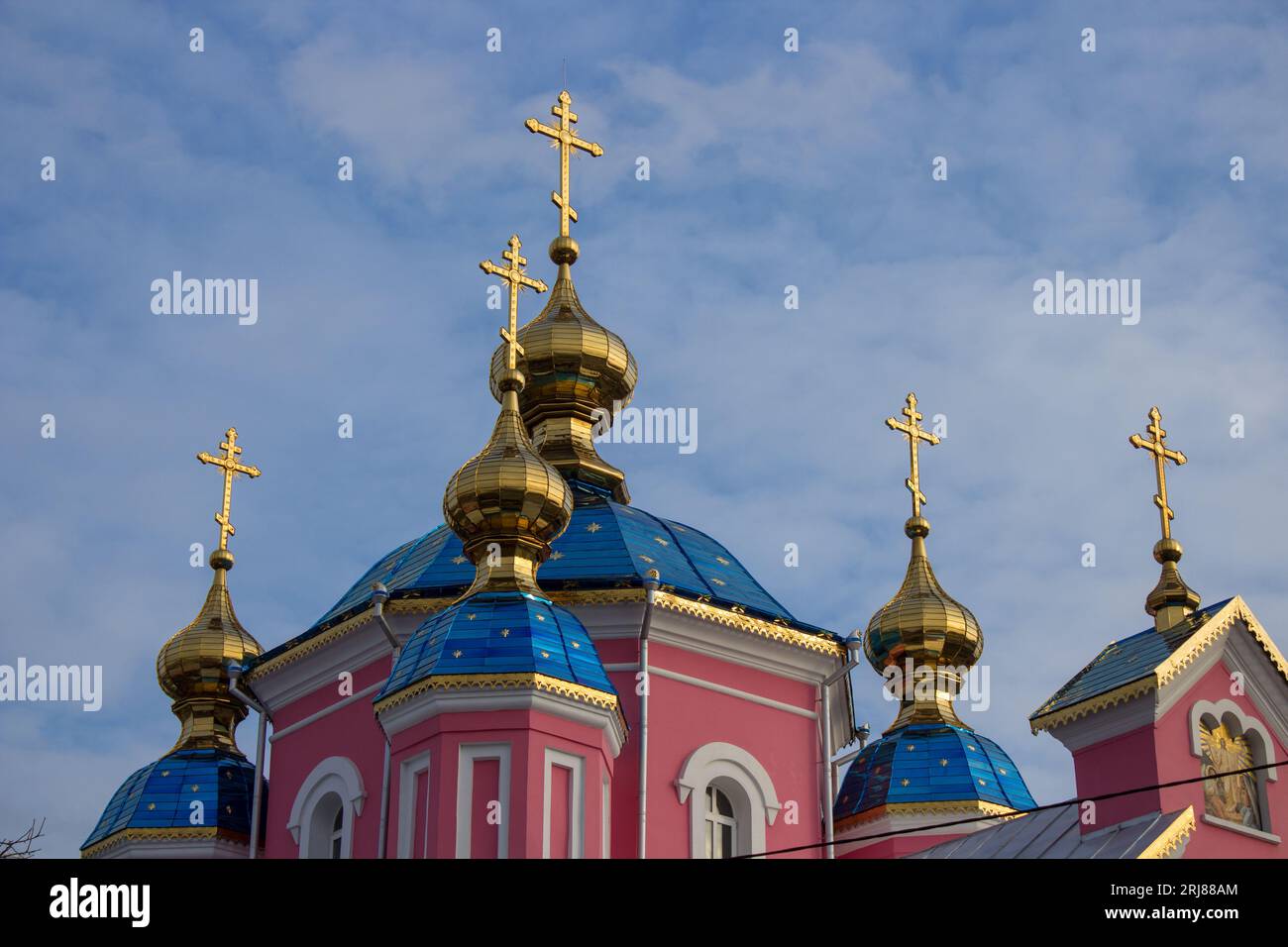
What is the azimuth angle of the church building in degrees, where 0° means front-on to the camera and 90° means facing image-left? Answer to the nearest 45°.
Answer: approximately 315°
